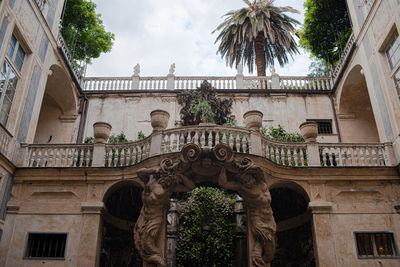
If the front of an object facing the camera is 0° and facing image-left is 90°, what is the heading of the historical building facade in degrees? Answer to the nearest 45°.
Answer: approximately 0°

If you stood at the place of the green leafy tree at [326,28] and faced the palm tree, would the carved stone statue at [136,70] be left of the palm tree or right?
left
